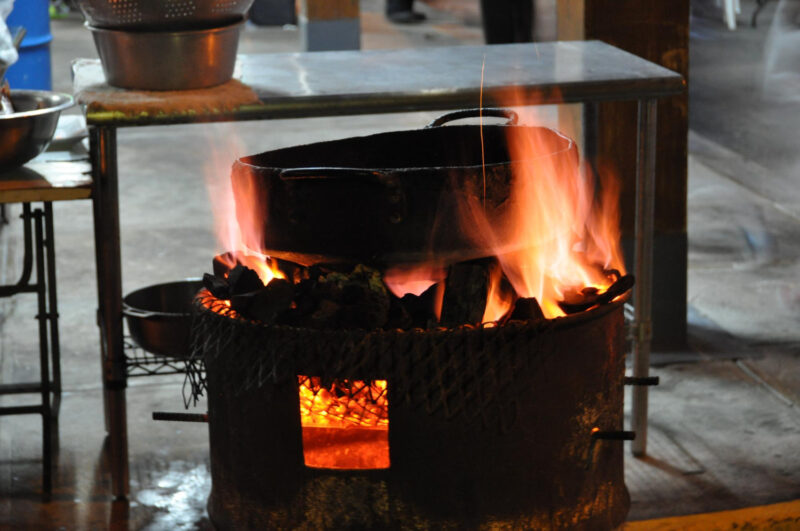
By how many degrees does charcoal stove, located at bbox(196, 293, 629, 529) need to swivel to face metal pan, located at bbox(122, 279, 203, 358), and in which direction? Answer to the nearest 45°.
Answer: approximately 135° to its right

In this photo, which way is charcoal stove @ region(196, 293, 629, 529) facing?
toward the camera

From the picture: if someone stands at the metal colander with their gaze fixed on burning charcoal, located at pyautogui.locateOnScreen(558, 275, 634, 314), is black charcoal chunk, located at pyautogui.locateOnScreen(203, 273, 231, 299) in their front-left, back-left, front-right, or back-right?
front-right

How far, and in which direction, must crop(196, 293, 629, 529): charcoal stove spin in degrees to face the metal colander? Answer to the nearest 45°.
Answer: approximately 135° to its right

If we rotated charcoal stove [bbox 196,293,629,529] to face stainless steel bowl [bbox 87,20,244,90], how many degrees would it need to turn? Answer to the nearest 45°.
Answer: approximately 135° to its right
